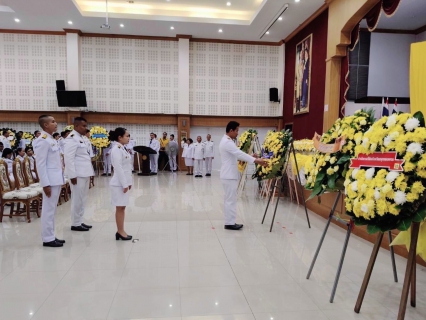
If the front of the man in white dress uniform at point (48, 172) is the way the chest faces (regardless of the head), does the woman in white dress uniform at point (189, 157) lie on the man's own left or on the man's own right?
on the man's own left

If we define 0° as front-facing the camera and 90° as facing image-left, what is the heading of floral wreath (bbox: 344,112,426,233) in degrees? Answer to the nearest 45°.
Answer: approximately 45°

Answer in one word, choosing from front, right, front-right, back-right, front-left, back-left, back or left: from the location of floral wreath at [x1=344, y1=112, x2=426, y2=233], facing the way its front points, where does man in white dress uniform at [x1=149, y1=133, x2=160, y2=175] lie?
right

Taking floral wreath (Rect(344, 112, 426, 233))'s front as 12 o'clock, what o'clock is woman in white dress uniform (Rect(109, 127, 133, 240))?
The woman in white dress uniform is roughly at 2 o'clock from the floral wreath.

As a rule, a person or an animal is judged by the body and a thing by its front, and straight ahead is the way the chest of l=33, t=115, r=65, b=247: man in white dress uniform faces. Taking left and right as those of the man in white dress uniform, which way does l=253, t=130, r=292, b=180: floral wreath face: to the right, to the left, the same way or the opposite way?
the opposite way

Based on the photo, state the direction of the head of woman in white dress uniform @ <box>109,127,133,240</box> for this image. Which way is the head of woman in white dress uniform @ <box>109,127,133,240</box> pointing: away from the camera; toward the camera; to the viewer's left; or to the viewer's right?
to the viewer's right

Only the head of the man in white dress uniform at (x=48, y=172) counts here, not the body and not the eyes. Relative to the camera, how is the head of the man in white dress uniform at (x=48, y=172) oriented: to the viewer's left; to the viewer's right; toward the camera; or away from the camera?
to the viewer's right

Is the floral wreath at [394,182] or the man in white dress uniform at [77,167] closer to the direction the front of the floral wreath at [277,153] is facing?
the man in white dress uniform

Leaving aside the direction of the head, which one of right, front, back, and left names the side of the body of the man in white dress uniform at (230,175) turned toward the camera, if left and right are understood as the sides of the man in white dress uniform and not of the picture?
right

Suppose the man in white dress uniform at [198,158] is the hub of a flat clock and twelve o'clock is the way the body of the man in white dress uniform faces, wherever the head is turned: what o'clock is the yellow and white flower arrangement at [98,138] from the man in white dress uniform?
The yellow and white flower arrangement is roughly at 2 o'clock from the man in white dress uniform.

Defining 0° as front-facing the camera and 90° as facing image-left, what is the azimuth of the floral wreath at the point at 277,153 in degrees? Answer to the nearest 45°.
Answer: approximately 45°

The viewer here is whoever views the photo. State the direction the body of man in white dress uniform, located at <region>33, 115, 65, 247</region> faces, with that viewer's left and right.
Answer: facing to the right of the viewer
